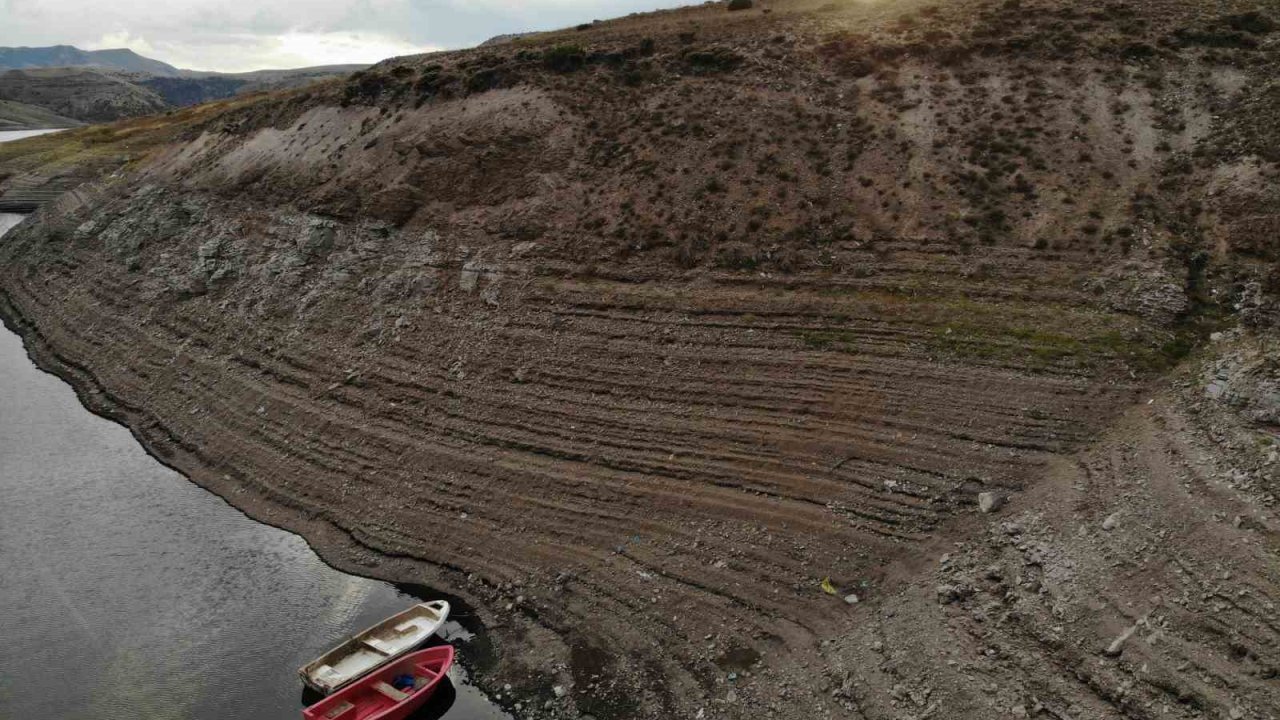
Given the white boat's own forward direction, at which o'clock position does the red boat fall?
The red boat is roughly at 4 o'clock from the white boat.

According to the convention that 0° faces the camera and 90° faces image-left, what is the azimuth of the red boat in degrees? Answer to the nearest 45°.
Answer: approximately 225°

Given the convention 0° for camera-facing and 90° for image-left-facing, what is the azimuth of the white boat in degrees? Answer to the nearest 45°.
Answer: approximately 225°

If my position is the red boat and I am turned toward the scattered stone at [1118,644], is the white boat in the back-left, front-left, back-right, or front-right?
back-left

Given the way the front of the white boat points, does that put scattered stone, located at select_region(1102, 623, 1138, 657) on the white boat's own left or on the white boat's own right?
on the white boat's own right
